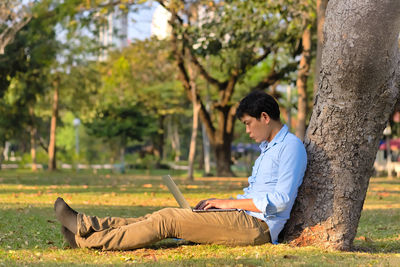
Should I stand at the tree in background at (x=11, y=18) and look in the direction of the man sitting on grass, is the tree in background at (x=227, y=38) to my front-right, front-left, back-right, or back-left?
front-left

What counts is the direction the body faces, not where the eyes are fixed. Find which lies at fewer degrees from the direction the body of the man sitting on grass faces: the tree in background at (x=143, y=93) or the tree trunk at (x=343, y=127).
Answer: the tree in background

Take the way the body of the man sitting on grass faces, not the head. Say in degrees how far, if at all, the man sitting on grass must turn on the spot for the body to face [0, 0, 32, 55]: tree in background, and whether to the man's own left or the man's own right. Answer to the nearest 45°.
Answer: approximately 90° to the man's own right

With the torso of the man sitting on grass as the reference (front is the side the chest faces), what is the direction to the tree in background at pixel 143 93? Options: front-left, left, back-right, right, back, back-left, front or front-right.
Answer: right

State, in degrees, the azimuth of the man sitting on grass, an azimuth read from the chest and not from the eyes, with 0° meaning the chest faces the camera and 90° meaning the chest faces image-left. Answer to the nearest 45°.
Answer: approximately 90°

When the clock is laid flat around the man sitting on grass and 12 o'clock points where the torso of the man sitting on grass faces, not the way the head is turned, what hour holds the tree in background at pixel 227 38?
The tree in background is roughly at 3 o'clock from the man sitting on grass.

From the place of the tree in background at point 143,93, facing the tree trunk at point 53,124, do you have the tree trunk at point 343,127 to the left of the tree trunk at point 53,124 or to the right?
left

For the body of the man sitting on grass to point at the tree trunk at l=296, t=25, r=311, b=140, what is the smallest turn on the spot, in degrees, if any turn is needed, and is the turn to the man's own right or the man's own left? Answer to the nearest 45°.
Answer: approximately 90° to the man's own right

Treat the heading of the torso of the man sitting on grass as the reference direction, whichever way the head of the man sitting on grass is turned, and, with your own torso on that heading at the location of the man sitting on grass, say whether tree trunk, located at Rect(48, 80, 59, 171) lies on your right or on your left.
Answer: on your right
